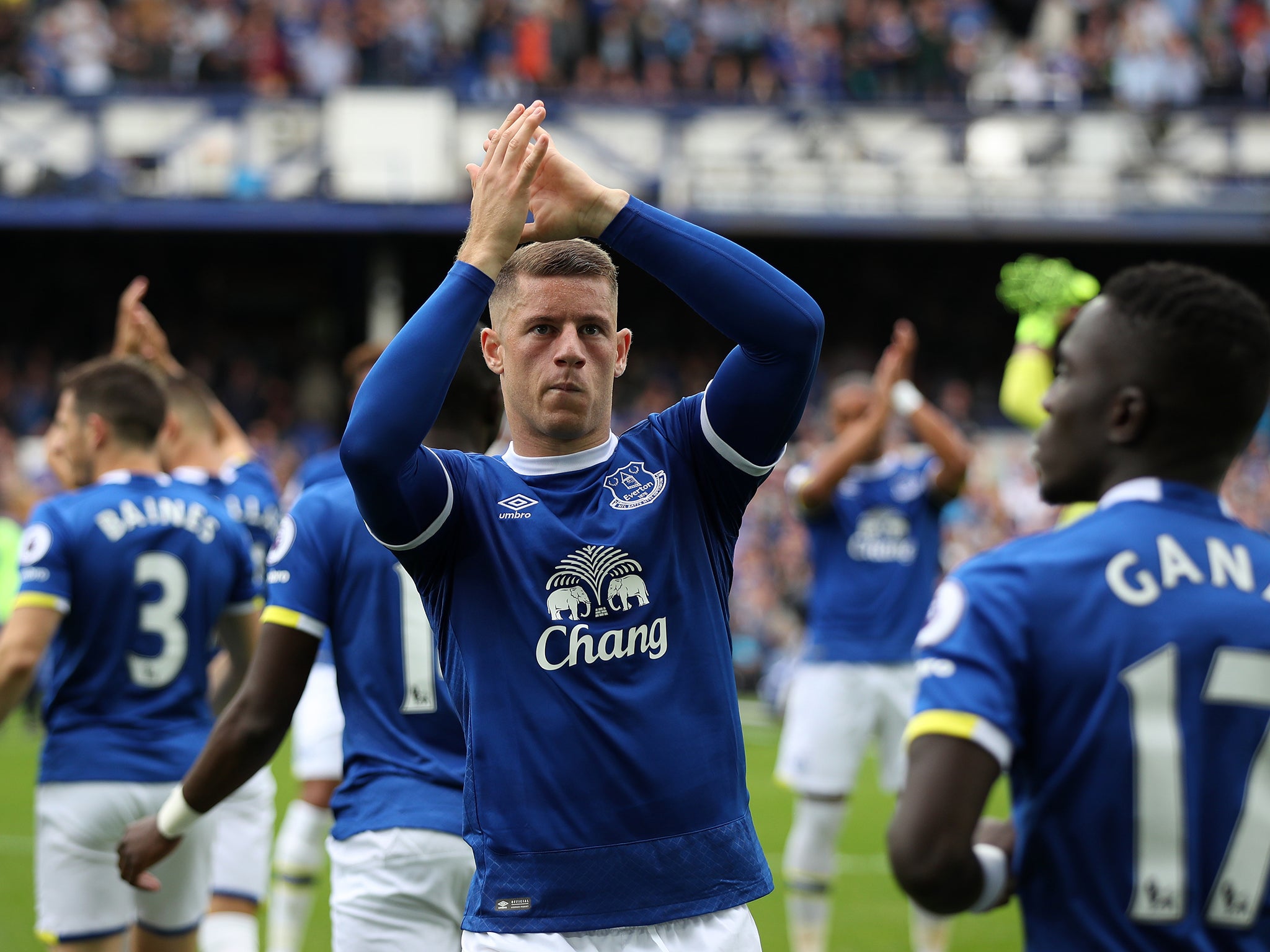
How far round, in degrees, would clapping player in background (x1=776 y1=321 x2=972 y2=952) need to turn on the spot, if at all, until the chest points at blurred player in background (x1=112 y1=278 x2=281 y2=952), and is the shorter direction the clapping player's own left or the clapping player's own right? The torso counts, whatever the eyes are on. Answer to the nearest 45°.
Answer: approximately 45° to the clapping player's own right

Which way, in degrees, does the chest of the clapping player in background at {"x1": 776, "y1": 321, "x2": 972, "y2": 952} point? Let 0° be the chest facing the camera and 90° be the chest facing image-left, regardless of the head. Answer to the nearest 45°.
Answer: approximately 0°

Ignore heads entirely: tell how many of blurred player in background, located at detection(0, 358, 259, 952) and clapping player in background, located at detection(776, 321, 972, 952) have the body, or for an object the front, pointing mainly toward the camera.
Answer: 1

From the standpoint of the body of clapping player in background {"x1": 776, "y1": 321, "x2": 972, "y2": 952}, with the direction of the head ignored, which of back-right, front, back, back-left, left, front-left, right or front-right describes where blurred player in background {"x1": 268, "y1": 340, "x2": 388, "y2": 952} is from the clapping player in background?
front-right

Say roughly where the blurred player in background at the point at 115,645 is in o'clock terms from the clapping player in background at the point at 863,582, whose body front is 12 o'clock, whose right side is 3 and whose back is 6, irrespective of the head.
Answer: The blurred player in background is roughly at 1 o'clock from the clapping player in background.

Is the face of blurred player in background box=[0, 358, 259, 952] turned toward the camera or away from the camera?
away from the camera

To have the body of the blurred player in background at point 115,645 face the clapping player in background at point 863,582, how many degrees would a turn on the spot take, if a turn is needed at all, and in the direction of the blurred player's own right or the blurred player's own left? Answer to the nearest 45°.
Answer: approximately 90° to the blurred player's own right

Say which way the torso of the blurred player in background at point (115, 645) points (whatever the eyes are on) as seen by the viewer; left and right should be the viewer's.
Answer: facing away from the viewer and to the left of the viewer
